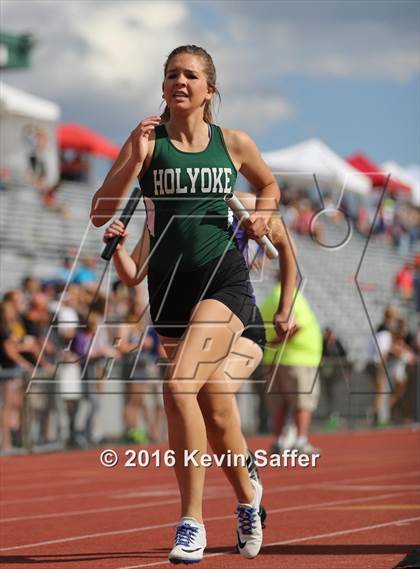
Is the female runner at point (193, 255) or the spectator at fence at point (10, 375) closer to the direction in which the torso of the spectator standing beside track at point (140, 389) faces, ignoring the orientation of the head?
the female runner

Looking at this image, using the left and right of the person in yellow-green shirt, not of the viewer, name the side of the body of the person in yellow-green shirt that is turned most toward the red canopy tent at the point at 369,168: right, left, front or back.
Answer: back

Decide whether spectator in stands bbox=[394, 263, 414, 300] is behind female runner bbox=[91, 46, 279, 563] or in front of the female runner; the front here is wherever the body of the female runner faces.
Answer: behind

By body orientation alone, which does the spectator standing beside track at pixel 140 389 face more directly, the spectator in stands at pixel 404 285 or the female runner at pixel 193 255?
the female runner

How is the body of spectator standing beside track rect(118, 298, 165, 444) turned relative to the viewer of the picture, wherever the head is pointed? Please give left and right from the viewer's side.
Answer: facing the viewer and to the right of the viewer

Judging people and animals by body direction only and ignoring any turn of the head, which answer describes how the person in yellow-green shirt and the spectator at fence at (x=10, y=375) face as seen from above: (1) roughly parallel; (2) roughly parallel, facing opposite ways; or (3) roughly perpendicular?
roughly perpendicular

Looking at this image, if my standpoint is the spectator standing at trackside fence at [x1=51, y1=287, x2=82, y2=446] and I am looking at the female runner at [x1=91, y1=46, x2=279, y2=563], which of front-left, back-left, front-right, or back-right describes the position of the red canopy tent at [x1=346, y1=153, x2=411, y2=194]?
back-left

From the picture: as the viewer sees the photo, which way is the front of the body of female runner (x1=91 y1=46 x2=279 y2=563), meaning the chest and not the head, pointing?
toward the camera

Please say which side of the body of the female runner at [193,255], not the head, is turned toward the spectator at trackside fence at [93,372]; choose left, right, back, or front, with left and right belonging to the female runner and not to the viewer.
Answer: back
